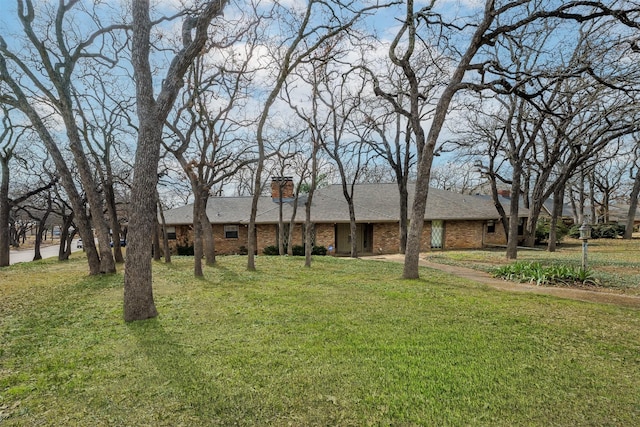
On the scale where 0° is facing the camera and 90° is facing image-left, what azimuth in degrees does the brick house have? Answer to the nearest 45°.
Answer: approximately 0°

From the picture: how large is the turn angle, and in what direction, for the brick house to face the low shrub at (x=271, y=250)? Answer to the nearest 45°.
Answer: approximately 90° to its right

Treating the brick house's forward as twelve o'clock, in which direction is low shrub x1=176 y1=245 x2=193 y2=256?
The low shrub is roughly at 3 o'clock from the brick house.

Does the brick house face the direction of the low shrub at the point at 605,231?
no

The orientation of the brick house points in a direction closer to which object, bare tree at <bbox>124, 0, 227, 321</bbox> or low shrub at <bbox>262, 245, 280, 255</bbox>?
the bare tree

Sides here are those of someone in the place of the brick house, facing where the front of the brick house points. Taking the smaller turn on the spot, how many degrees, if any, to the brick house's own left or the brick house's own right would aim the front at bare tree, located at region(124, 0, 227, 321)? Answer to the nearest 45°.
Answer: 0° — it already faces it
